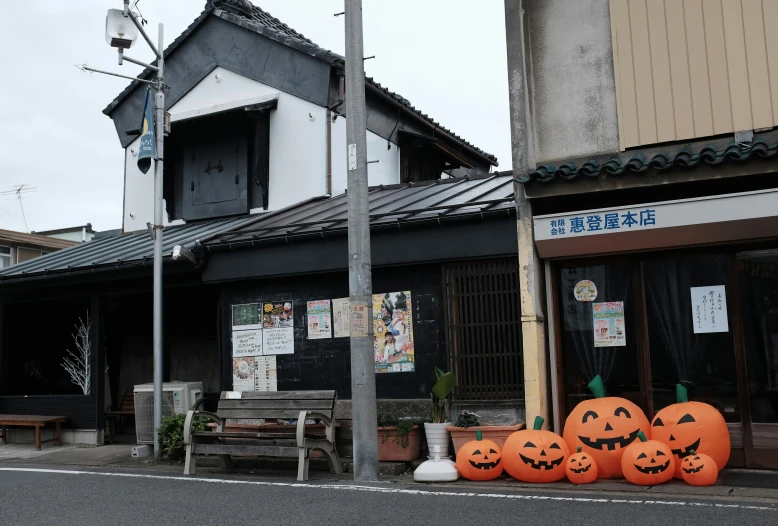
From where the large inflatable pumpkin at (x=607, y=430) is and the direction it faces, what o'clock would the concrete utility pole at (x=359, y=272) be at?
The concrete utility pole is roughly at 3 o'clock from the large inflatable pumpkin.

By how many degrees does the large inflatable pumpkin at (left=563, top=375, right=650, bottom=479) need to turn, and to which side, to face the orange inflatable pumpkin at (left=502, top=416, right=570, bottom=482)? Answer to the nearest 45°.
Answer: approximately 90° to its right

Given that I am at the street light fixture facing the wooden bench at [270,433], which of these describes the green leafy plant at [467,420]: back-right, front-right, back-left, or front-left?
front-left

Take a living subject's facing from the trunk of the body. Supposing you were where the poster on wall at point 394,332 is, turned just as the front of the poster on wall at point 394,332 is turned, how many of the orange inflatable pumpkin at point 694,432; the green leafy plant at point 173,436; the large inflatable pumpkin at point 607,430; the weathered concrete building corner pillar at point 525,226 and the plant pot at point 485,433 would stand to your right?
1

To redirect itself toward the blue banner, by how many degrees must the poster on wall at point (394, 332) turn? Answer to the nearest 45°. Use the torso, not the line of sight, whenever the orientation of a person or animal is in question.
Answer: approximately 90° to its right

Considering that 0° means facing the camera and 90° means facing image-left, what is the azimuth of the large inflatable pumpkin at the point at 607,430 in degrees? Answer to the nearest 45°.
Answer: approximately 0°

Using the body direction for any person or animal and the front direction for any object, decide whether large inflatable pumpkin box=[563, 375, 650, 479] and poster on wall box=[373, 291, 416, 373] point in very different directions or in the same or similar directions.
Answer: same or similar directions

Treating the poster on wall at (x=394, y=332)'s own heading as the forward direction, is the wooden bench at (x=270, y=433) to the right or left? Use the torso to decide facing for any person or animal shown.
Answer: on its right

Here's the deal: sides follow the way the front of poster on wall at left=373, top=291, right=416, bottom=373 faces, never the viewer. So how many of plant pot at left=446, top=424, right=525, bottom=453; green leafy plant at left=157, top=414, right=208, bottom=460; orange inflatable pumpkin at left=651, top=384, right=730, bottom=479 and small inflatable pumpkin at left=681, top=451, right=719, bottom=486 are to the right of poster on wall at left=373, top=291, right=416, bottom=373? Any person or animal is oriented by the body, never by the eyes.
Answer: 1

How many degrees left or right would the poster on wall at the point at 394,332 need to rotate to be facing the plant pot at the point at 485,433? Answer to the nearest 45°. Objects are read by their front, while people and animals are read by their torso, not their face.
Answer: approximately 45° to its left

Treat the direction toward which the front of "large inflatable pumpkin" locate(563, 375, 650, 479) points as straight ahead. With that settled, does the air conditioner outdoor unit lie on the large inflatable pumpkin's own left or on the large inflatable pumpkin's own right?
on the large inflatable pumpkin's own right

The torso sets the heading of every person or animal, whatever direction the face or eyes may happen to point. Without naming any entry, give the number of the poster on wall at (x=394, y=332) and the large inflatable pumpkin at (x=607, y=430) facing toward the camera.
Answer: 2

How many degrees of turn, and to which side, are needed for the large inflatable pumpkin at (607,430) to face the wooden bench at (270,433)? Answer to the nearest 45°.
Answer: approximately 90° to its right

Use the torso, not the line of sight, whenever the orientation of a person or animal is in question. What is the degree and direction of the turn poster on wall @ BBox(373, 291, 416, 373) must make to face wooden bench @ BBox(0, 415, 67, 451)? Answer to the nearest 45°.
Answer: approximately 135° to its right

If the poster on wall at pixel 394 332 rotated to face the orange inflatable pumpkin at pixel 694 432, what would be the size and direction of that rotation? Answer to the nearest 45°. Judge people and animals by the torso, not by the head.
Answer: approximately 45° to its left

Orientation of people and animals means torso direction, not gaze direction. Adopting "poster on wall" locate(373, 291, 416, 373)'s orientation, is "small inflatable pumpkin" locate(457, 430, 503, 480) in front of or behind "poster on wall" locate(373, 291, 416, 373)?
in front

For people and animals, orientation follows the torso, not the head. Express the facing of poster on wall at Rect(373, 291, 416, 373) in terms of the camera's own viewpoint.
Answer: facing the viewer

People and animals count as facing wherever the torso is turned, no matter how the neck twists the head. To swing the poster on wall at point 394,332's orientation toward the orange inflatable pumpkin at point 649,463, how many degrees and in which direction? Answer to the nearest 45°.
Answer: approximately 45° to its left

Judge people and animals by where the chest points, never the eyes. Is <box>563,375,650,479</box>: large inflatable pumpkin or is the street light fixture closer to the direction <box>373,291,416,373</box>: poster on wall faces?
the large inflatable pumpkin
